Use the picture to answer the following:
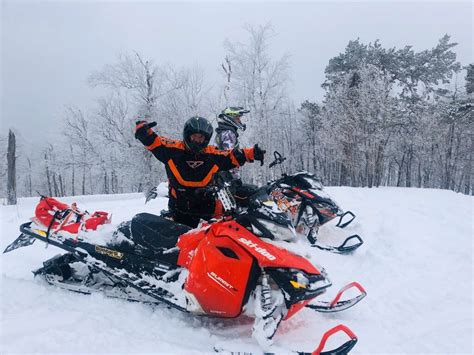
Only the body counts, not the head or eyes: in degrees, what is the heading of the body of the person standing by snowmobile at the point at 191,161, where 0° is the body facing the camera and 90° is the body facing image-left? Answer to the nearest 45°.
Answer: approximately 0°

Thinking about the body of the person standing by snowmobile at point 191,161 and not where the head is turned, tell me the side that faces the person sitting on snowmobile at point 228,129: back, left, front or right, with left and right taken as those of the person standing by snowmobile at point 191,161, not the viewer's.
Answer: back

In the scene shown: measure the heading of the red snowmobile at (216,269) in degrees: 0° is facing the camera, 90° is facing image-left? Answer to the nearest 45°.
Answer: approximately 315°

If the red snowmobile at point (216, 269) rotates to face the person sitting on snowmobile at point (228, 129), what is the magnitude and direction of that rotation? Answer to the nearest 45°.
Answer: approximately 135° to its left
